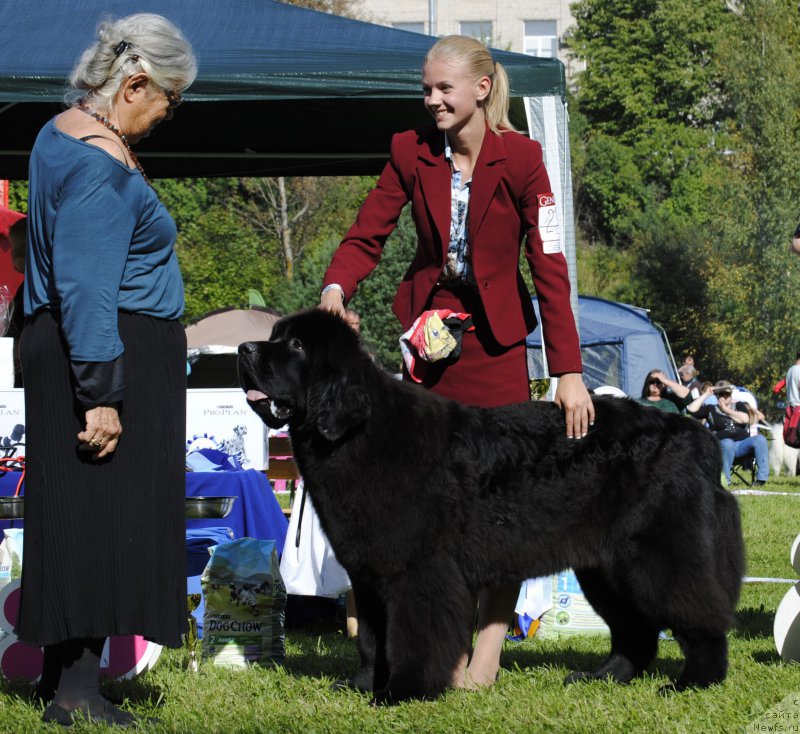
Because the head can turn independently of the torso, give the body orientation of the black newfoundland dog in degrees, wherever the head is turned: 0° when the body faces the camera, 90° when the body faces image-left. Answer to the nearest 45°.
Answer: approximately 90°

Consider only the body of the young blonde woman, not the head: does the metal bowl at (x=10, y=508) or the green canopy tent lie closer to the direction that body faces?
the metal bowl

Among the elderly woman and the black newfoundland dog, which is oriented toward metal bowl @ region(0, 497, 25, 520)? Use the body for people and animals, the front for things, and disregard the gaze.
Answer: the black newfoundland dog

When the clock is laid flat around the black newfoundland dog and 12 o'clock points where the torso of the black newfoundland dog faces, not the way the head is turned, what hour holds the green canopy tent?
The green canopy tent is roughly at 2 o'clock from the black newfoundland dog.

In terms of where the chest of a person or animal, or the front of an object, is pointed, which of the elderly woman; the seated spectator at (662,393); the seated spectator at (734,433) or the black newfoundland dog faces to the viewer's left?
the black newfoundland dog

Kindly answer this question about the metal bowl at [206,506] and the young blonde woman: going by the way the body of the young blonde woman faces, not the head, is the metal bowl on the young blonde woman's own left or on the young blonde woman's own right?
on the young blonde woman's own right

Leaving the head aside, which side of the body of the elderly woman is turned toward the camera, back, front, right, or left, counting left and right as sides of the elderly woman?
right

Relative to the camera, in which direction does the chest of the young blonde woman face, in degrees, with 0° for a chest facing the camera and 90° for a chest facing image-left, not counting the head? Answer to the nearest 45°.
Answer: approximately 45°

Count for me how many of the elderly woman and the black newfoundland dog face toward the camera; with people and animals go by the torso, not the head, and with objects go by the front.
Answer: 0

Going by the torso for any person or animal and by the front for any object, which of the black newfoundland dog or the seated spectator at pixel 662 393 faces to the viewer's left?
the black newfoundland dog

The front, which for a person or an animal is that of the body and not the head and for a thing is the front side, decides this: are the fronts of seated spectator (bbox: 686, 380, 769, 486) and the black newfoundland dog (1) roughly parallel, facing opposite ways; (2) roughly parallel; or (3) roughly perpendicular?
roughly perpendicular

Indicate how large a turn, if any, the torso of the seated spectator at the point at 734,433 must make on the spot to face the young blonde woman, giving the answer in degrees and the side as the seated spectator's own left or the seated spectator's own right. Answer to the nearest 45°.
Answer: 0° — they already face them
